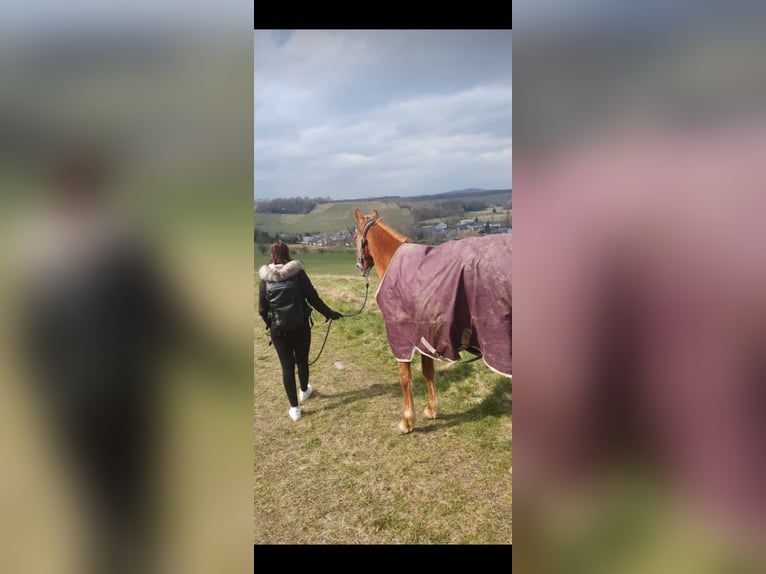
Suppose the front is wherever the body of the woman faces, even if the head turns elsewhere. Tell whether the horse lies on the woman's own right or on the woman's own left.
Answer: on the woman's own right

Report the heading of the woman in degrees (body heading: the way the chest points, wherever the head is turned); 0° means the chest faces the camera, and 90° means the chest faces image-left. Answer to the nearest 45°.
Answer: approximately 180°

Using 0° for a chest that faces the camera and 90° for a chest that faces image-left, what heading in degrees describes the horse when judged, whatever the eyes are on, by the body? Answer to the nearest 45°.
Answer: approximately 135°

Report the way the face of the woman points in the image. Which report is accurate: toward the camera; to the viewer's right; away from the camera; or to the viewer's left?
away from the camera

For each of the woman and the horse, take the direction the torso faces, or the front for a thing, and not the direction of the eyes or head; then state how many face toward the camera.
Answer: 0

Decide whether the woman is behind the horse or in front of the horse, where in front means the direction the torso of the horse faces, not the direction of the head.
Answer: in front
